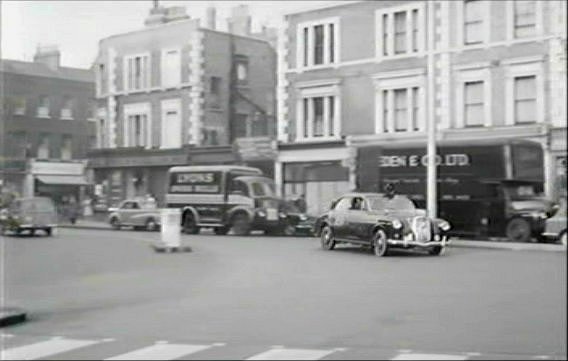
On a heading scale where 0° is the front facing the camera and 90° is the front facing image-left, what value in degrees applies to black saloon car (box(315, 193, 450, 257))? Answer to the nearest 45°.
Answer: approximately 315°

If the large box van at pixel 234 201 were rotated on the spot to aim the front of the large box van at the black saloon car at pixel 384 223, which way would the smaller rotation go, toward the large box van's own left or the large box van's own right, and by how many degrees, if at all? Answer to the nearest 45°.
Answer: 0° — it already faces it

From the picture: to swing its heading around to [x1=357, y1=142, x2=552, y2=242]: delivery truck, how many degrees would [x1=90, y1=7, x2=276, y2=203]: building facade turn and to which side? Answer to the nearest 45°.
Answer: approximately 90° to its left

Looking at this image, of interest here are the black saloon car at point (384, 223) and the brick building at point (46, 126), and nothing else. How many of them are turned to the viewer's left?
0

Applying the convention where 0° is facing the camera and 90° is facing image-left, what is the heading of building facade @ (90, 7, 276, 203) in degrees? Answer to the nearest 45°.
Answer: approximately 45°

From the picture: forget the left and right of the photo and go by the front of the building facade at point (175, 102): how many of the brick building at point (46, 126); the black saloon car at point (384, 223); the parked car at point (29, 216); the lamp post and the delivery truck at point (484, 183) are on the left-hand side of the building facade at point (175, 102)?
3

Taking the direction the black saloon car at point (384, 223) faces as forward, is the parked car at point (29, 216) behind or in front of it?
behind

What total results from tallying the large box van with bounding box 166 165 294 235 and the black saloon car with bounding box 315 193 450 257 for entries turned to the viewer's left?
0

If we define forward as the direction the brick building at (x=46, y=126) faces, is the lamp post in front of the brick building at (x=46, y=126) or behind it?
in front

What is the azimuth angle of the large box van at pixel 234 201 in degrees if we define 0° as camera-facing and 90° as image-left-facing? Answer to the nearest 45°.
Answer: approximately 315°

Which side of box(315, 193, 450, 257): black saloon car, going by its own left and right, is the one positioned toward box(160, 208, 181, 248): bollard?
back
